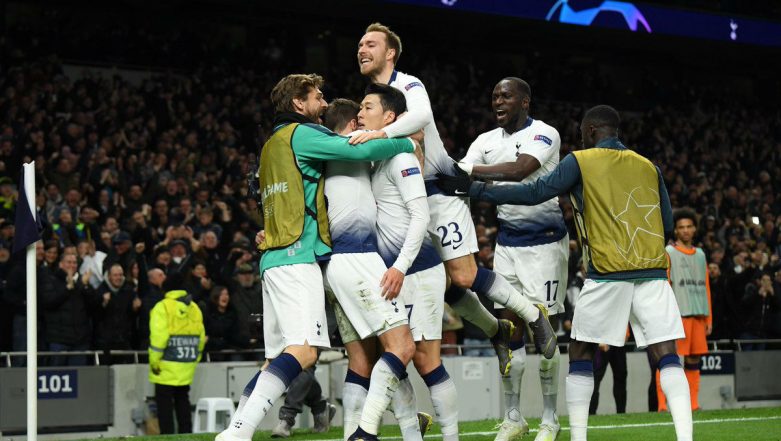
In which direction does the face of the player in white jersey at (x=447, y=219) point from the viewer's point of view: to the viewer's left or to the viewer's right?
to the viewer's left

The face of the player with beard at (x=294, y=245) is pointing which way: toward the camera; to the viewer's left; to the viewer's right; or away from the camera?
to the viewer's right

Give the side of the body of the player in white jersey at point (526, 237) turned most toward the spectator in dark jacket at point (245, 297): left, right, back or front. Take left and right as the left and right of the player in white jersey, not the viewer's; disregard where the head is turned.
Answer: right

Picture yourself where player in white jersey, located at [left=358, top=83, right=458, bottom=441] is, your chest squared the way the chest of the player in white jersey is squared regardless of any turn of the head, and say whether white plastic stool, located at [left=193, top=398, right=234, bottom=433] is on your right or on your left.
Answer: on your right

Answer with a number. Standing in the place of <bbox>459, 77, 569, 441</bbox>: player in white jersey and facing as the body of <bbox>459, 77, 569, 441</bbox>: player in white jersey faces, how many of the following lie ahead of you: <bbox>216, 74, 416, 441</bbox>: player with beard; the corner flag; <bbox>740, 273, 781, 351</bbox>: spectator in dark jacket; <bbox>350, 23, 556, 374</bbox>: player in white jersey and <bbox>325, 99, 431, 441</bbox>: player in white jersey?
4

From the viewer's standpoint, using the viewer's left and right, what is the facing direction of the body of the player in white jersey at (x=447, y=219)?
facing to the left of the viewer

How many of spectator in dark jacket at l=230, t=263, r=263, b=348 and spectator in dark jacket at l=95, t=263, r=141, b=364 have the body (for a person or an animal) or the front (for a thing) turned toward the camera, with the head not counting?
2
